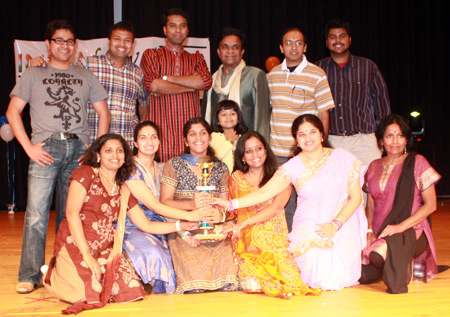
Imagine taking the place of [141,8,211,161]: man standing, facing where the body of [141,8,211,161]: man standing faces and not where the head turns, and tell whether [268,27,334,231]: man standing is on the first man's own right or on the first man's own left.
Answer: on the first man's own left

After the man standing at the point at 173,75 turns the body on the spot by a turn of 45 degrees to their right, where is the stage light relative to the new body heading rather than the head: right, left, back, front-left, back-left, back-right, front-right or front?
back

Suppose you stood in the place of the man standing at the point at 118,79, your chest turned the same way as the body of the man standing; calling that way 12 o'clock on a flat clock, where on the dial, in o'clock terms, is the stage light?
The stage light is roughly at 8 o'clock from the man standing.

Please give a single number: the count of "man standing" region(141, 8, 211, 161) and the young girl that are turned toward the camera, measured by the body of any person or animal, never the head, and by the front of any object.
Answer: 2

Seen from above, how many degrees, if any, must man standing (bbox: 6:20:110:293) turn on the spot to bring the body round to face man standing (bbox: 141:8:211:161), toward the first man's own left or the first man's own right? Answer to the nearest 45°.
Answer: approximately 135° to the first man's own left

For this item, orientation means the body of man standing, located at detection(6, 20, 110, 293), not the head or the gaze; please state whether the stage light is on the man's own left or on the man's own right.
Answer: on the man's own left

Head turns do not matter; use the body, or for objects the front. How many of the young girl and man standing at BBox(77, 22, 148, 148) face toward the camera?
2
